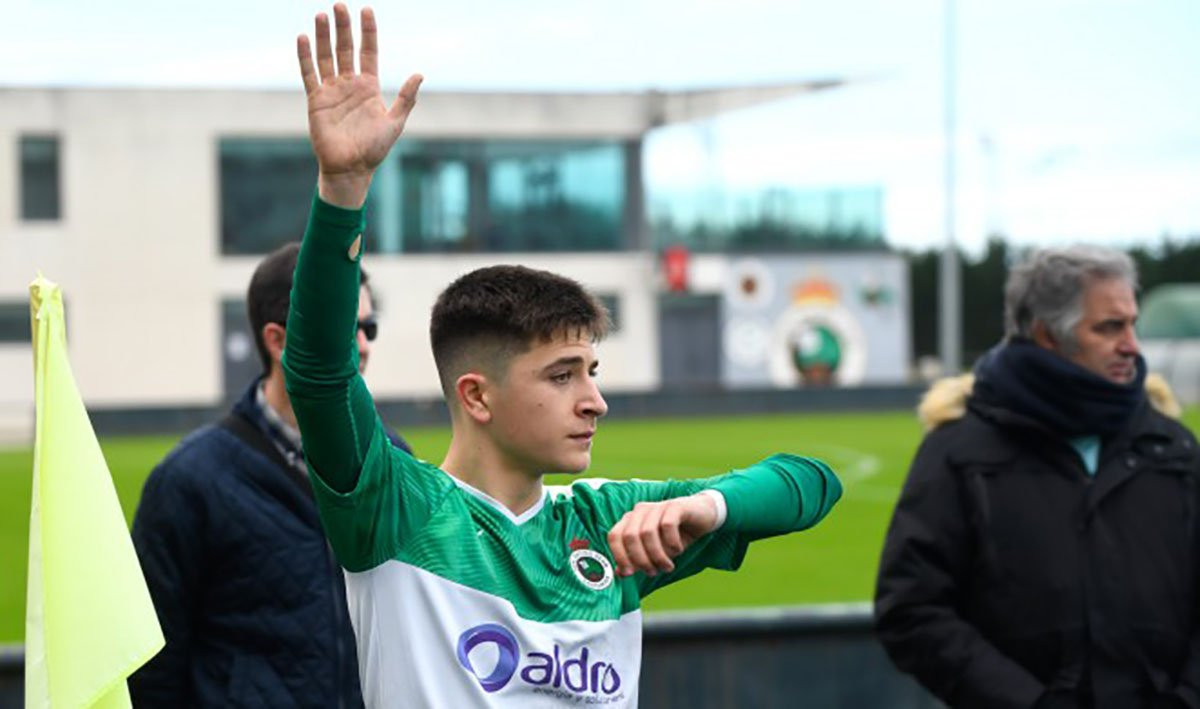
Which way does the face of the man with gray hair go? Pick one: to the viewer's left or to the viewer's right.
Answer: to the viewer's right

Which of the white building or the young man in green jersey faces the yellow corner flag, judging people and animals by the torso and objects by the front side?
the white building

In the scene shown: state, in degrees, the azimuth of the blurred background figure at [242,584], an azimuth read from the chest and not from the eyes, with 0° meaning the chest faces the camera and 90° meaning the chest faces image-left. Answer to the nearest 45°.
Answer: approximately 315°

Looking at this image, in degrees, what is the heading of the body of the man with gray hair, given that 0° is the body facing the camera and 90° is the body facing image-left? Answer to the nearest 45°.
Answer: approximately 315°

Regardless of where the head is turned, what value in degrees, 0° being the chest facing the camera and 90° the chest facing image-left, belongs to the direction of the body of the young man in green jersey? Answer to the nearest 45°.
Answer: approximately 315°
